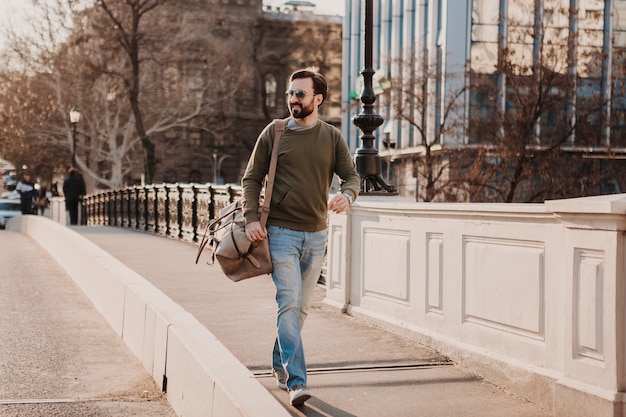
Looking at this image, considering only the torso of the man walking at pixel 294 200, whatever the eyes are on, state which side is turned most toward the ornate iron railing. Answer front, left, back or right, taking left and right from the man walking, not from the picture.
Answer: back

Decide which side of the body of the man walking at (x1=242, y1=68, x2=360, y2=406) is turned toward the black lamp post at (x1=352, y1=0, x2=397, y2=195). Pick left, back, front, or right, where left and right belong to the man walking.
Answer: back

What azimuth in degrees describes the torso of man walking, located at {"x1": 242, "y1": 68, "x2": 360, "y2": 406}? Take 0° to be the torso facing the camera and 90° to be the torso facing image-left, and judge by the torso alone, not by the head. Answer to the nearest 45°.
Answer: approximately 0°

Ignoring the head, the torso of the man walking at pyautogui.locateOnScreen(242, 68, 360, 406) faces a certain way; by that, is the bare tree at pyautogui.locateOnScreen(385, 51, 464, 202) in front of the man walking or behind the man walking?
behind

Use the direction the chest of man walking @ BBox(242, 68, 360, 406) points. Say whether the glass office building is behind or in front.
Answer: behind

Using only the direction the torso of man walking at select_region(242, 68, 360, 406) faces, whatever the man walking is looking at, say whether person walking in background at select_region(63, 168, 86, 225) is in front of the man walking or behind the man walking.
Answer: behind
